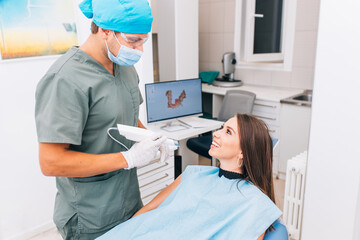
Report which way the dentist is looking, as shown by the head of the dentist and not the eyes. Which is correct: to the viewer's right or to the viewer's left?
to the viewer's right

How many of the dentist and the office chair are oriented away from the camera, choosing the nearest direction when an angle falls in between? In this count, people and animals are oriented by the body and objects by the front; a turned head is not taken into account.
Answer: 0

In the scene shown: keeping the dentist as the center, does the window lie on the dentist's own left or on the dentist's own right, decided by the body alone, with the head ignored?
on the dentist's own left

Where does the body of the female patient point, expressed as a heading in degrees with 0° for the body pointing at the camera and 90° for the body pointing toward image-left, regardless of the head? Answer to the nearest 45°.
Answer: approximately 45°

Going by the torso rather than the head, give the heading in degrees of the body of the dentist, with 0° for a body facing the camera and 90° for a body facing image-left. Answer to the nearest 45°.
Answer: approximately 315°

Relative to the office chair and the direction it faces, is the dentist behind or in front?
in front

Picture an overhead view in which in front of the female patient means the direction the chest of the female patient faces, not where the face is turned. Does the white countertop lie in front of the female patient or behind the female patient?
behind

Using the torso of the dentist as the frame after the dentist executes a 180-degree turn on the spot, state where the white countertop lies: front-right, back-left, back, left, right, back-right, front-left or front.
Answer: right

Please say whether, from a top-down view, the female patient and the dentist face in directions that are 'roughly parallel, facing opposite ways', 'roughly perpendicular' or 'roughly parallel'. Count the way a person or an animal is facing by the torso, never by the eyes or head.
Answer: roughly perpendicular
